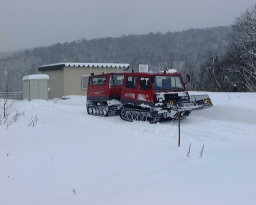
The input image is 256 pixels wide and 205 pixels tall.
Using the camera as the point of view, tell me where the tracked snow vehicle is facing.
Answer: facing the viewer and to the right of the viewer

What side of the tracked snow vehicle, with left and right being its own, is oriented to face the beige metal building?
back

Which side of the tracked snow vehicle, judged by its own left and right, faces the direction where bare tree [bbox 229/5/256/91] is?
left
